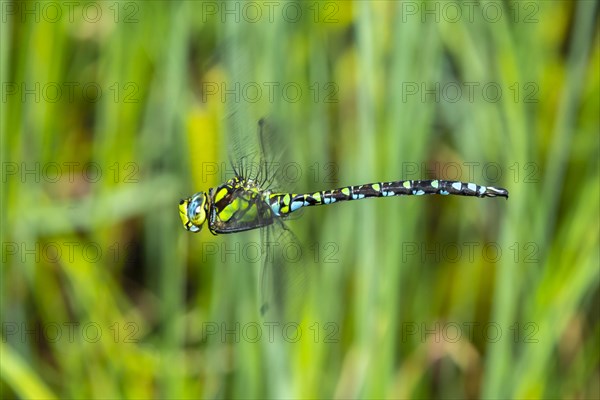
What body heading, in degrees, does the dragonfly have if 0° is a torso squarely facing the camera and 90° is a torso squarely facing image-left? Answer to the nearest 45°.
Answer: approximately 90°
